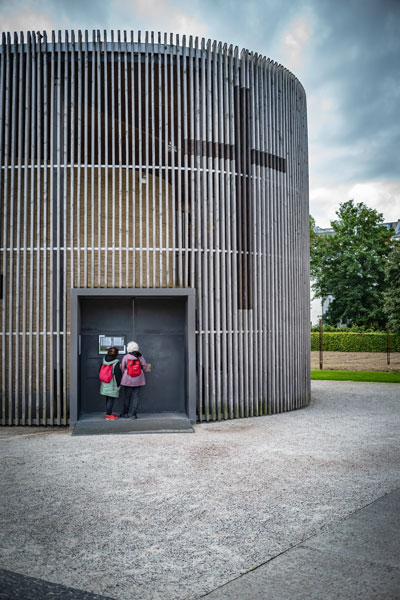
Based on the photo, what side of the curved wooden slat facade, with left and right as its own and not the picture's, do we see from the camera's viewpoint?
front

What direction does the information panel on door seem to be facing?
toward the camera

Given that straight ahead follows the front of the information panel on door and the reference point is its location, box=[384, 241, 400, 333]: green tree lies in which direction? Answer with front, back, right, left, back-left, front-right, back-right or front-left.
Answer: back-left

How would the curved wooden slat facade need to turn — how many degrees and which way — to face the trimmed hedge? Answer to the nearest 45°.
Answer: approximately 135° to its left
